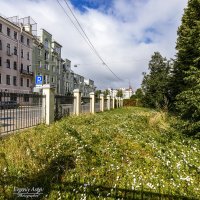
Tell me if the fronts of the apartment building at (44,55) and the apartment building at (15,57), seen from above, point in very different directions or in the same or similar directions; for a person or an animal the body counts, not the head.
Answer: same or similar directions

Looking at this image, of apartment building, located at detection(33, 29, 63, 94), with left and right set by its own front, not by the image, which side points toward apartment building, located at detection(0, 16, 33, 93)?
right

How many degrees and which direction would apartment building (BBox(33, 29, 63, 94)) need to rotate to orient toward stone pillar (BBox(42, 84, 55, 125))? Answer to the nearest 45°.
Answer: approximately 45° to its right

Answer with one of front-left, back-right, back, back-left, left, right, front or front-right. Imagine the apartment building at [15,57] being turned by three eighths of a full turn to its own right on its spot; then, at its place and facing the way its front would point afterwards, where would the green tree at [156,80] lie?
back-left

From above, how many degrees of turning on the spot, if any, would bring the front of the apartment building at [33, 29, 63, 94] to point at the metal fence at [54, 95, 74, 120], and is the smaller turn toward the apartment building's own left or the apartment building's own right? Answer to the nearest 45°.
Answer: approximately 45° to the apartment building's own right

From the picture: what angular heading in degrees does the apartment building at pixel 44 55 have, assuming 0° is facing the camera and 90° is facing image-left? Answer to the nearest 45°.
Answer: approximately 315°

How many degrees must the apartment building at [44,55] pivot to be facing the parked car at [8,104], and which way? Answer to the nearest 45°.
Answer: approximately 45° to its right

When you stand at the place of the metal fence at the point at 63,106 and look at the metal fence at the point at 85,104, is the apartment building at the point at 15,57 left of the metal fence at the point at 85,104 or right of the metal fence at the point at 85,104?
left

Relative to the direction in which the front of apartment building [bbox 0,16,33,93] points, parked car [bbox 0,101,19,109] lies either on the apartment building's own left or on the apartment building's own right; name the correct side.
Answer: on the apartment building's own right

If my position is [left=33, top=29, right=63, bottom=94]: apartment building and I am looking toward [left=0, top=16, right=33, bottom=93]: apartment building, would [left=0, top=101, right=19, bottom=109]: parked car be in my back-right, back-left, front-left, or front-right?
front-left

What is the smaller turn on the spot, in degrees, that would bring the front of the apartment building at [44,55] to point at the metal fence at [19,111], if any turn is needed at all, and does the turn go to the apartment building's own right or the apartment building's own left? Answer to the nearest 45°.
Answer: approximately 45° to the apartment building's own right

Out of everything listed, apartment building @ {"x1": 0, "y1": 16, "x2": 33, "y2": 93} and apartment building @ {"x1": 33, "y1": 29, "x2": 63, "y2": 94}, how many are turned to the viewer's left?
0
